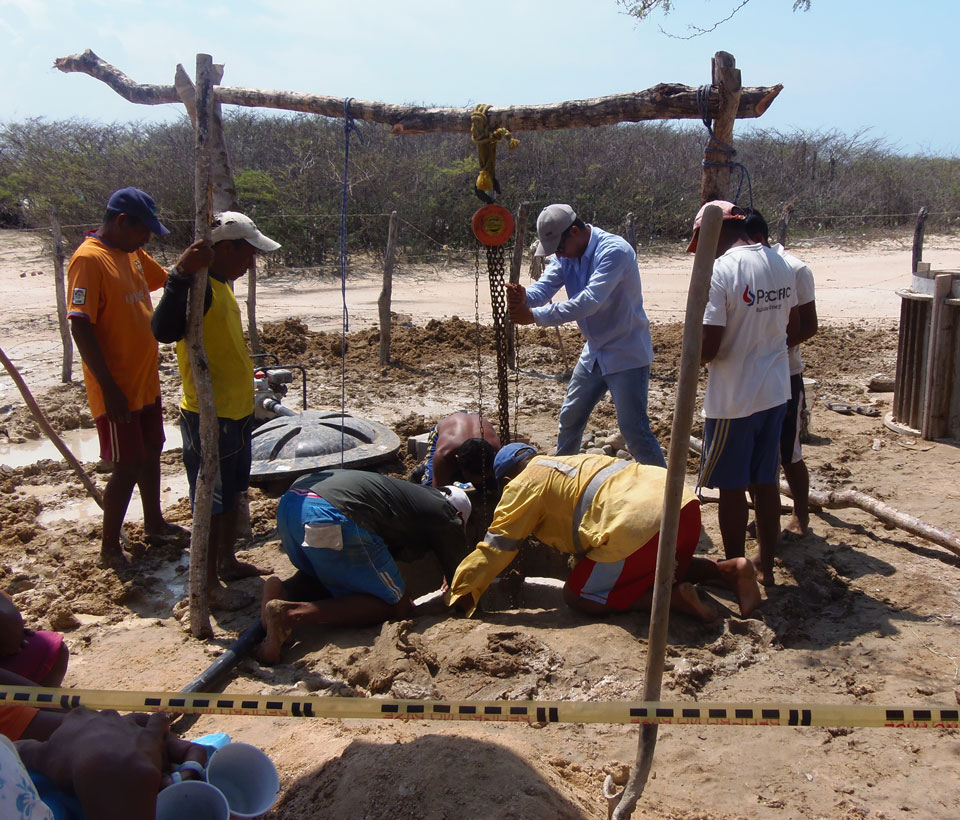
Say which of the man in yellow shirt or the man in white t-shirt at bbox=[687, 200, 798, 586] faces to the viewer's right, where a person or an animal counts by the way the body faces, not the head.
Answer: the man in yellow shirt

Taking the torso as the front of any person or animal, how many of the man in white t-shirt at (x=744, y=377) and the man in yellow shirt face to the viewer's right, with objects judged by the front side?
1

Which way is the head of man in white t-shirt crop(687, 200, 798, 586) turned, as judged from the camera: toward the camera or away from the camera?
away from the camera

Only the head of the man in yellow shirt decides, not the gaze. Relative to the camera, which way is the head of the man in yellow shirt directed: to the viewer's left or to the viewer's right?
to the viewer's right

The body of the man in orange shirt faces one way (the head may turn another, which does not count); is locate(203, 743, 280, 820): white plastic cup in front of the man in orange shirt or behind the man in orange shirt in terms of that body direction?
in front

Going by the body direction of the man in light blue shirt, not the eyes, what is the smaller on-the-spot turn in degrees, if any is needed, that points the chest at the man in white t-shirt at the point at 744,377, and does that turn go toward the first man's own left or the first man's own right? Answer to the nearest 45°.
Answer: approximately 90° to the first man's own left

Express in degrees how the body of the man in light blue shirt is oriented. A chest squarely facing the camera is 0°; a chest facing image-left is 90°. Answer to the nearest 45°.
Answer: approximately 45°
